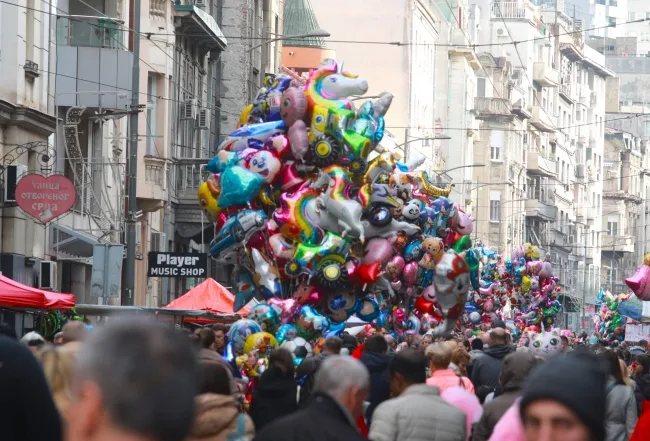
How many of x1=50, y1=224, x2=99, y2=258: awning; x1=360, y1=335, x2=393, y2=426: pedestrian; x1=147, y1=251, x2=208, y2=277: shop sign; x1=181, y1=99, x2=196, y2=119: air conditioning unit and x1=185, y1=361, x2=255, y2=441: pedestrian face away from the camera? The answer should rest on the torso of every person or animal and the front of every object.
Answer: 2

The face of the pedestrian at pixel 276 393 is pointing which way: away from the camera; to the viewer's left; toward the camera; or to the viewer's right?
away from the camera

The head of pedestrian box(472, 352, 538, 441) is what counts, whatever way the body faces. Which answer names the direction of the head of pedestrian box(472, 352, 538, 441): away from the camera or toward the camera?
away from the camera

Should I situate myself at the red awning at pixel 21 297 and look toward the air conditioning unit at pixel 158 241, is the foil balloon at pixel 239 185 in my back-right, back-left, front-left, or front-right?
front-right

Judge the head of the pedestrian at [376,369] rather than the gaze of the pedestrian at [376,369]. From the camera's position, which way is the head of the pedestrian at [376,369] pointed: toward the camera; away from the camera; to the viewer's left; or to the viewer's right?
away from the camera

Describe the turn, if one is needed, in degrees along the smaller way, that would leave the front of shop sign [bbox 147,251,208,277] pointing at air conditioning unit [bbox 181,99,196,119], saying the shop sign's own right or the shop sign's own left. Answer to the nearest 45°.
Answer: approximately 180°

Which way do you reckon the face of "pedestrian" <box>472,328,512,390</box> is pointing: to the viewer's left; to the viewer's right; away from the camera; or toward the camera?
away from the camera

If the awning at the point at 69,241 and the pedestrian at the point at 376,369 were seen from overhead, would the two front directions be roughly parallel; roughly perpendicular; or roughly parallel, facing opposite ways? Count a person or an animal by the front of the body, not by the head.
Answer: roughly perpendicular

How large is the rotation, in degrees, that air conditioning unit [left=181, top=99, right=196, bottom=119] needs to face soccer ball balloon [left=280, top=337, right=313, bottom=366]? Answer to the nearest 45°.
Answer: approximately 45° to its right

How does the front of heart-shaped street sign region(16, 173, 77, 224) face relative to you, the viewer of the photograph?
facing the viewer

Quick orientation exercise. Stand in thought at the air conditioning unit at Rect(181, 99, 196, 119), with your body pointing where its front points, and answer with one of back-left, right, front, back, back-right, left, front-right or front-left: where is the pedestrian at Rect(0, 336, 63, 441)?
front-right

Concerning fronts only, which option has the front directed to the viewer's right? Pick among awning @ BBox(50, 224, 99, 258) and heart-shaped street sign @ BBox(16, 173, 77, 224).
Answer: the awning

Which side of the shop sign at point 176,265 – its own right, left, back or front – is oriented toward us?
front

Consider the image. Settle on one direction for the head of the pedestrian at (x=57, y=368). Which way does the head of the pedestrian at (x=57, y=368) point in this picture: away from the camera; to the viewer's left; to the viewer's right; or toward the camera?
away from the camera

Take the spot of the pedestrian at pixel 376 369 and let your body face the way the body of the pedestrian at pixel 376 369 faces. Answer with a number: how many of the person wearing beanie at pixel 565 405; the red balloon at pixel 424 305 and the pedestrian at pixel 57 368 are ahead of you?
1

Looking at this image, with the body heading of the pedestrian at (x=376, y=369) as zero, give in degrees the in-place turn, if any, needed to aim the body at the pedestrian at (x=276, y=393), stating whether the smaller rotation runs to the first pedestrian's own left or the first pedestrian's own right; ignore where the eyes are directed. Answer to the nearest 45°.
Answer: approximately 135° to the first pedestrian's own left
